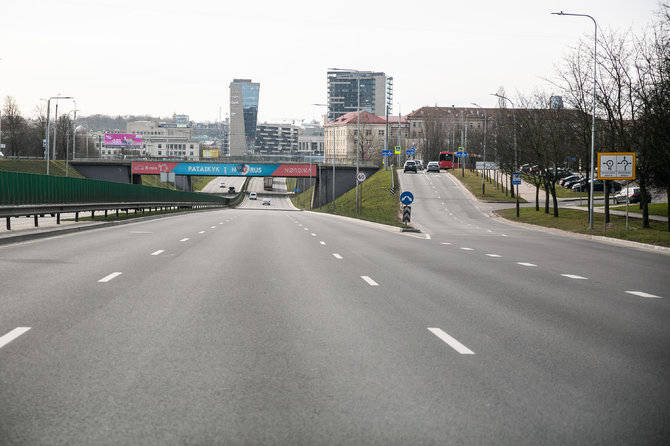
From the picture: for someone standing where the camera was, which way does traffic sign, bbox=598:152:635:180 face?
facing the viewer
